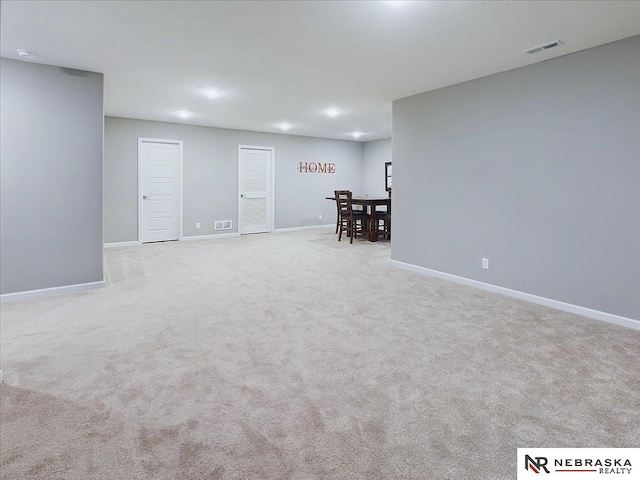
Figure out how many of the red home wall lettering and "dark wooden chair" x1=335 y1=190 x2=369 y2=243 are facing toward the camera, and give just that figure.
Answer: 1

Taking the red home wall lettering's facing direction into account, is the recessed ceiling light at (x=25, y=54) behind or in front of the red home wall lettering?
in front

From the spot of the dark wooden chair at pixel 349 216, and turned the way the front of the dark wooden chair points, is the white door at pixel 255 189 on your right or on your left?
on your left

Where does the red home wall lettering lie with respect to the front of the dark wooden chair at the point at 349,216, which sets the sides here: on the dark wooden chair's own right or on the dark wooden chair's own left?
on the dark wooden chair's own left

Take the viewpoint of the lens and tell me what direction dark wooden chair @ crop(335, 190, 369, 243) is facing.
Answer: facing away from the viewer and to the right of the viewer

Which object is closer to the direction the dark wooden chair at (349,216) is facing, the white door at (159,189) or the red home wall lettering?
the red home wall lettering

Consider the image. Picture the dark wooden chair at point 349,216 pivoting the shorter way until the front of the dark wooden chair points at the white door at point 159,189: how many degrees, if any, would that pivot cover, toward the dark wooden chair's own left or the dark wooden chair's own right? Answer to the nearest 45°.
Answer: approximately 135° to the dark wooden chair's own left

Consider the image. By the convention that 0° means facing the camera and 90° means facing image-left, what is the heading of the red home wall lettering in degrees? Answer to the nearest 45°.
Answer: approximately 0°
